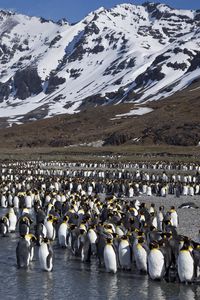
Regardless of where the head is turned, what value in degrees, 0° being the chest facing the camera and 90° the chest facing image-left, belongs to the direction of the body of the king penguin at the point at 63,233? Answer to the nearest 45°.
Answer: approximately 45°

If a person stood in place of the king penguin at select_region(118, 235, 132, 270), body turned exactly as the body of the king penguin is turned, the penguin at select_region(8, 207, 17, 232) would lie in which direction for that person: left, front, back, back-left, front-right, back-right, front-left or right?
back-right

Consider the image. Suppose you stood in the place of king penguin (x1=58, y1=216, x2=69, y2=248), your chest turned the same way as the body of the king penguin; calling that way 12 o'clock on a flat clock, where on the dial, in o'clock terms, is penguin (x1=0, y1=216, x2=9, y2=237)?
The penguin is roughly at 3 o'clock from the king penguin.

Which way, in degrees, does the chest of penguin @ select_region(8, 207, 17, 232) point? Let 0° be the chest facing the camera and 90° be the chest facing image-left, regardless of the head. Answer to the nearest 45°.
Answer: approximately 0°

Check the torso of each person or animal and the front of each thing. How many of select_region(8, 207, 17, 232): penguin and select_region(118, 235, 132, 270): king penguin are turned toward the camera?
2

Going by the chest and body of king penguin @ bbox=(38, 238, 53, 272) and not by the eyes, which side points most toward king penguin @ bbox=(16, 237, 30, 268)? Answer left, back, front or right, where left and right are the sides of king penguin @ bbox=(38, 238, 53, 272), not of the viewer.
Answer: right

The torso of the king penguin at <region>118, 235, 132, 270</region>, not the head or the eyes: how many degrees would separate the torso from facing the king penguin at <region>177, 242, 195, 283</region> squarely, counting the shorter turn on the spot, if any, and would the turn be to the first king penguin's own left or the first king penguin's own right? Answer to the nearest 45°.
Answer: approximately 45° to the first king penguin's own left

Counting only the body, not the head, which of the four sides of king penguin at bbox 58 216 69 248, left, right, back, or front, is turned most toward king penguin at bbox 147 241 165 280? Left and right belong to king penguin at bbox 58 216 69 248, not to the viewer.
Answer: left

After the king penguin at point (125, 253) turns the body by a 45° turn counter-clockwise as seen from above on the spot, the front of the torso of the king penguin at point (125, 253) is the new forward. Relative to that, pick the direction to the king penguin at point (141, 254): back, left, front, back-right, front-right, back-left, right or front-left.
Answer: front

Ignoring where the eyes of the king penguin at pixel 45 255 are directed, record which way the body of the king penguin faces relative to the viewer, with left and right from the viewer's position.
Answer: facing the viewer and to the left of the viewer

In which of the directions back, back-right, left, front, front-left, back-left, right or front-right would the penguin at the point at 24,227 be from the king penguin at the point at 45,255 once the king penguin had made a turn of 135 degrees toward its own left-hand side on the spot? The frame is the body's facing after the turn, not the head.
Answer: left

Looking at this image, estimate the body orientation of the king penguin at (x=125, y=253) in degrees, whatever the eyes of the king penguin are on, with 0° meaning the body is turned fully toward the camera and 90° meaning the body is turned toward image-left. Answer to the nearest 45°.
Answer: approximately 0°

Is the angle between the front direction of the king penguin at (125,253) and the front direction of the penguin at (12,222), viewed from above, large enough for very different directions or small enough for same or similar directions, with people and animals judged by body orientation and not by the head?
same or similar directions

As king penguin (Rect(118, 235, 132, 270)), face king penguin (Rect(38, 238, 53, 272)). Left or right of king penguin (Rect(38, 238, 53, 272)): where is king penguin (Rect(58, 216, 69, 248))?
right
